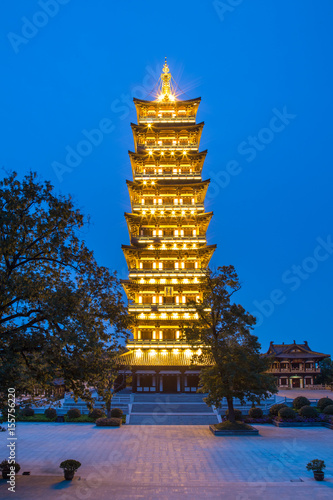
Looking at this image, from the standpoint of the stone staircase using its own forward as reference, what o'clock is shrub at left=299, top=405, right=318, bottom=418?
The shrub is roughly at 10 o'clock from the stone staircase.

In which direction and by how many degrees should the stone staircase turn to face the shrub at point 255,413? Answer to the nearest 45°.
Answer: approximately 45° to its left

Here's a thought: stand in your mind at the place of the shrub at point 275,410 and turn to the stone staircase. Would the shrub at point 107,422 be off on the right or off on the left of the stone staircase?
left

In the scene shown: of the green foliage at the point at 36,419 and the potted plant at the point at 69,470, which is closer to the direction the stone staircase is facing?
the potted plant

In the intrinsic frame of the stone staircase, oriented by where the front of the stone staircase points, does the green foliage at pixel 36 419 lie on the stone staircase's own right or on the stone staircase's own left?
on the stone staircase's own right

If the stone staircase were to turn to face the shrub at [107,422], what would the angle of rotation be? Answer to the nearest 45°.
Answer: approximately 45° to its right

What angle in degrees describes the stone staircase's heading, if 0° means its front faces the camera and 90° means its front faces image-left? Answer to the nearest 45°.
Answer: approximately 0°

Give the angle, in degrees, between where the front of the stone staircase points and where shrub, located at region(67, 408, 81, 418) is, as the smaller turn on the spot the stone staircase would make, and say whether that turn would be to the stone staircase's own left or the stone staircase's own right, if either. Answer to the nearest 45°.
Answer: approximately 45° to the stone staircase's own right

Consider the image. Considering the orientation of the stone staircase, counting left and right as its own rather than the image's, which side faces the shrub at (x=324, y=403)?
left

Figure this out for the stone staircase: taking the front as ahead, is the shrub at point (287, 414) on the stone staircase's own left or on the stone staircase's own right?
on the stone staircase's own left
